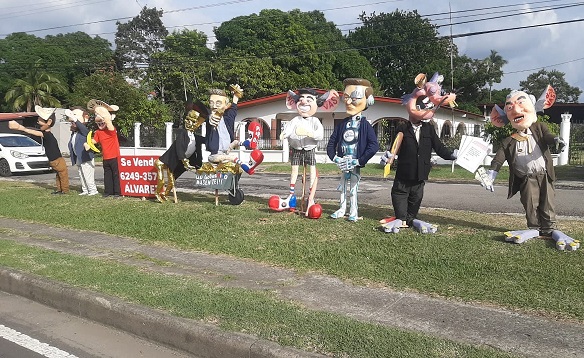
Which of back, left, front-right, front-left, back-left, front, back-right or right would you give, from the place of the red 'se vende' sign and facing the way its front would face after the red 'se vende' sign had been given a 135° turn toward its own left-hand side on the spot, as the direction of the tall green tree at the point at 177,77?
front-left

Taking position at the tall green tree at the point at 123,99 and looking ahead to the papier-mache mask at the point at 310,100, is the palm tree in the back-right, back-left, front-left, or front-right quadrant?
back-right

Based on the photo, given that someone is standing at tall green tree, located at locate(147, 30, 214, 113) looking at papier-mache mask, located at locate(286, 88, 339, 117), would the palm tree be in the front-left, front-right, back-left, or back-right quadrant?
back-right

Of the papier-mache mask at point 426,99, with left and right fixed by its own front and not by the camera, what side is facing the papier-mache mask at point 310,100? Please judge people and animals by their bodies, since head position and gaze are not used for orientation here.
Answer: right

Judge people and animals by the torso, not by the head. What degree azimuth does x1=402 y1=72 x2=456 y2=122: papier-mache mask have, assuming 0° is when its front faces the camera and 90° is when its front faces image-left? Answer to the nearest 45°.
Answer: approximately 315°

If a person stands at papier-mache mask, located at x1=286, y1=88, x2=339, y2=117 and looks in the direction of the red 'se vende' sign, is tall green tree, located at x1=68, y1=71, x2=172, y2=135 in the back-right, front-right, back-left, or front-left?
front-right

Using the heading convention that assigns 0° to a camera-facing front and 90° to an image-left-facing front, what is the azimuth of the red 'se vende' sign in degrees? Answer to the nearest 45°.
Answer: approximately 0°

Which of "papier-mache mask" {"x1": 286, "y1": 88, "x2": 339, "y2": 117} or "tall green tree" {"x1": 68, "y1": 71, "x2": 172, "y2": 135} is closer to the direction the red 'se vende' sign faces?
the papier-mache mask

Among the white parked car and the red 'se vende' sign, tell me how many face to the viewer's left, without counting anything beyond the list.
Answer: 0

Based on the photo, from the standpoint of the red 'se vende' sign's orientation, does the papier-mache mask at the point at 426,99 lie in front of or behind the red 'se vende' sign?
in front

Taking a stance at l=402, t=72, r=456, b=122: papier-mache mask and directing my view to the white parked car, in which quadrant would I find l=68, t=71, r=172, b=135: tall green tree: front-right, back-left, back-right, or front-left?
front-right
